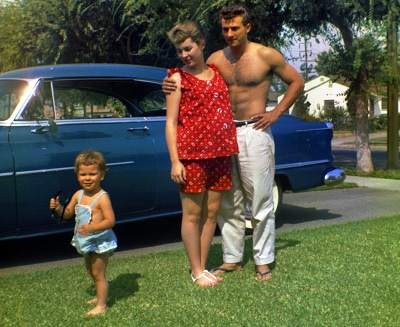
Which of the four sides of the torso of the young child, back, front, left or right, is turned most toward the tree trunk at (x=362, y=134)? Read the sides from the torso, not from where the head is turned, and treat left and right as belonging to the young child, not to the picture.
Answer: back

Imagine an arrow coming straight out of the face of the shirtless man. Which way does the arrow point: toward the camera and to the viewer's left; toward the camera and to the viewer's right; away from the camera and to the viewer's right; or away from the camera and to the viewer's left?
toward the camera and to the viewer's left

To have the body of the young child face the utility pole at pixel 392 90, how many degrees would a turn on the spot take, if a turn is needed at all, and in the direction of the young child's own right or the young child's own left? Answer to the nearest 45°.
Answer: approximately 180°

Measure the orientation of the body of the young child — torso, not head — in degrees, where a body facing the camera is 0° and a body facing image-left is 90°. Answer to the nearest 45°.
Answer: approximately 45°

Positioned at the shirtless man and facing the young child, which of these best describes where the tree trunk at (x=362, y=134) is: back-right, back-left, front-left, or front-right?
back-right
